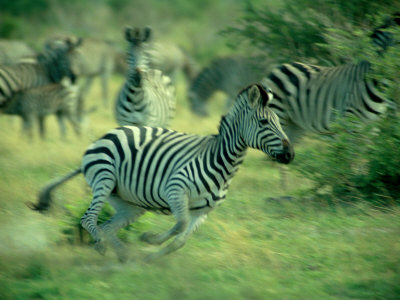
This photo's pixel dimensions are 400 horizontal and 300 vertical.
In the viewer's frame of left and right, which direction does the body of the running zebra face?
facing to the right of the viewer

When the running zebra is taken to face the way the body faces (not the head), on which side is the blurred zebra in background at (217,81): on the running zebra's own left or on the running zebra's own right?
on the running zebra's own left

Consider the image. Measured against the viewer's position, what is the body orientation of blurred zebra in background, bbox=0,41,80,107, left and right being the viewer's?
facing to the right of the viewer
